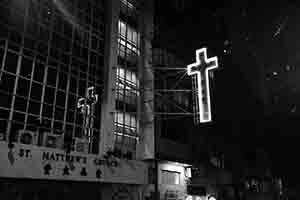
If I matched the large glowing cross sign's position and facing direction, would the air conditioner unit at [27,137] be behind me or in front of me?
in front

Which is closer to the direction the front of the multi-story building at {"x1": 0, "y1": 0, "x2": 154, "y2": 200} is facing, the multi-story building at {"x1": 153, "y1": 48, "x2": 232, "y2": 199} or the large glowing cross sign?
the large glowing cross sign

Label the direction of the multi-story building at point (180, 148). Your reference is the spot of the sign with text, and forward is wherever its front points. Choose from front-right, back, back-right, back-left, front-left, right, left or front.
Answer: left

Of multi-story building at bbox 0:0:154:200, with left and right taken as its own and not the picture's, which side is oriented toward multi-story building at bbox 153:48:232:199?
left

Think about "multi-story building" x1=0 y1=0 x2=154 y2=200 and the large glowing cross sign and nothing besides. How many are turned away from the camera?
0

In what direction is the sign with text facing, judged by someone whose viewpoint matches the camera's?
facing the viewer and to the right of the viewer

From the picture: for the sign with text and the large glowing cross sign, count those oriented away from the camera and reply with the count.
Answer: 0
